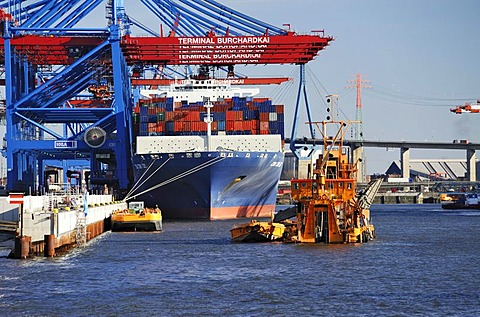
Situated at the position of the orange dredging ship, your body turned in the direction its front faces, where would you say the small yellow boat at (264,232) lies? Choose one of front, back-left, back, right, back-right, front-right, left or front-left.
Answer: back-right

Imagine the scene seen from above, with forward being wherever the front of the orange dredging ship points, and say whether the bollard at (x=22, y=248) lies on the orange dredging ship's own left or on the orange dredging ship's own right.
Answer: on the orange dredging ship's own right

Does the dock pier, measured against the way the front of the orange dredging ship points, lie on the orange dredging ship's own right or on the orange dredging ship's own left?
on the orange dredging ship's own right

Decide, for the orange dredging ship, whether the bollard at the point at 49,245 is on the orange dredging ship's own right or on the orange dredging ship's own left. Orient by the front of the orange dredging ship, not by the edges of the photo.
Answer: on the orange dredging ship's own right
